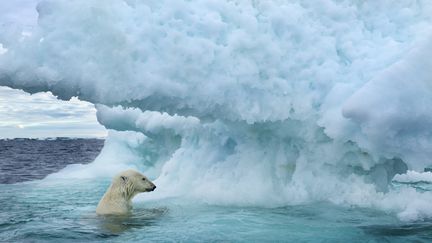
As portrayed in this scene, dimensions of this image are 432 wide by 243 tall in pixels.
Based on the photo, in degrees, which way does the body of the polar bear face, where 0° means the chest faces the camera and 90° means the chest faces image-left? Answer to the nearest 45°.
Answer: approximately 270°
